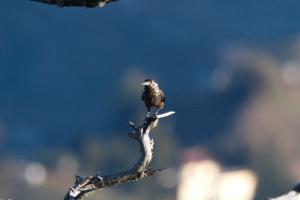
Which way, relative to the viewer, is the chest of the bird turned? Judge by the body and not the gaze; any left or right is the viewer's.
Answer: facing the viewer and to the left of the viewer

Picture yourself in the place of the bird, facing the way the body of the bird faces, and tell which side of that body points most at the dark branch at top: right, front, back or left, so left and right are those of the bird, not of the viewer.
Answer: front
